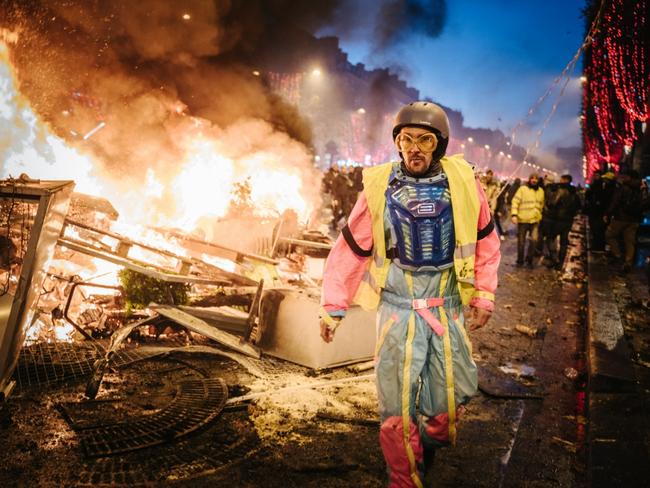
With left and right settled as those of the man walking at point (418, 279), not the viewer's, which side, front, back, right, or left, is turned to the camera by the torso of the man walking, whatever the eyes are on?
front

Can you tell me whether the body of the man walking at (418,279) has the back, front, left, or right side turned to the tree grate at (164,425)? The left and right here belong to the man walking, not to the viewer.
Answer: right

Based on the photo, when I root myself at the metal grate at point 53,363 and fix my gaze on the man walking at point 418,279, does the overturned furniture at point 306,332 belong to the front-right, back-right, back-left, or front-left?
front-left

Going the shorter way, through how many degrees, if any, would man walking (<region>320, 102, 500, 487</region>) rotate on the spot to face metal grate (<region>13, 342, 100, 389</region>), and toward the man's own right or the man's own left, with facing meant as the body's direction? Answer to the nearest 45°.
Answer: approximately 90° to the man's own right

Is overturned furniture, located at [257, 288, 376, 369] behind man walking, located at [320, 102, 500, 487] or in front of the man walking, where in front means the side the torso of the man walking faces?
behind

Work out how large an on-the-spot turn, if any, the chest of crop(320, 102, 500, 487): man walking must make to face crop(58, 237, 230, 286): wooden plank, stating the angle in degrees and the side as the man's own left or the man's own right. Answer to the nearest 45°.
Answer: approximately 135° to the man's own right

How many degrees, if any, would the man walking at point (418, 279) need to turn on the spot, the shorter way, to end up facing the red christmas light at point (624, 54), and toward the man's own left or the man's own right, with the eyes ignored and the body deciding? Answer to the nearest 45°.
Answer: approximately 135° to the man's own left

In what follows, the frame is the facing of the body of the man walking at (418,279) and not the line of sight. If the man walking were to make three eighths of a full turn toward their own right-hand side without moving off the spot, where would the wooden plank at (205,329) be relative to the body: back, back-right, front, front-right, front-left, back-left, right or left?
front
